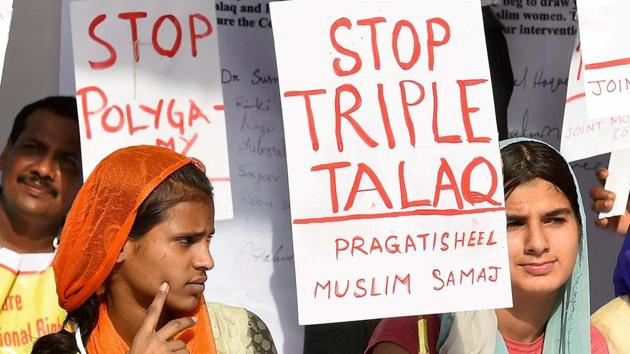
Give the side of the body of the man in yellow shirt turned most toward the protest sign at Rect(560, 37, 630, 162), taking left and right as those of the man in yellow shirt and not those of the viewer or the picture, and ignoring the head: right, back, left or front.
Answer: left

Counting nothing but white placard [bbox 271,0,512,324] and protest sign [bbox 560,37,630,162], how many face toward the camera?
2

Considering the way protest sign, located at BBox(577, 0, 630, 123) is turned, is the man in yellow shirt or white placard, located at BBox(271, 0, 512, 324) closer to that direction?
the white placard

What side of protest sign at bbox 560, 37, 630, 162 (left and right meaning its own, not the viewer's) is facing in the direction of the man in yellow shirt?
right

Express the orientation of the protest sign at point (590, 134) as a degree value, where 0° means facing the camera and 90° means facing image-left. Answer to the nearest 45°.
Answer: approximately 0°
